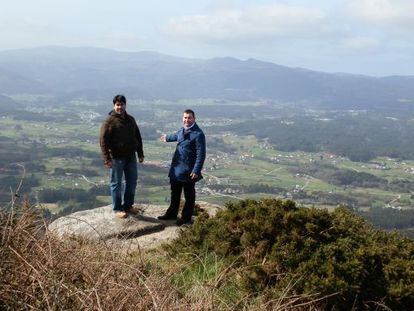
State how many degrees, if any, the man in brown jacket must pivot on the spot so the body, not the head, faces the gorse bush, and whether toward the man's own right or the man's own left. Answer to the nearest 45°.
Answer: approximately 45° to the man's own left

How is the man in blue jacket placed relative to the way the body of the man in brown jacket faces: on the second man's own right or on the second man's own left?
on the second man's own left

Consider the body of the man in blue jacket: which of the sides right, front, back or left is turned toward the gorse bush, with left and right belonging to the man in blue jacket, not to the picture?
left

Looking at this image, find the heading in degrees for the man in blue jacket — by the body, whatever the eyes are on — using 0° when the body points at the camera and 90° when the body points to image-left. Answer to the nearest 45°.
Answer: approximately 45°

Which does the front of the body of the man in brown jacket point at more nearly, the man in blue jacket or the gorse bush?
the gorse bush

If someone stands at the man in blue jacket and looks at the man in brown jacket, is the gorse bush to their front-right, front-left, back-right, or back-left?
back-left

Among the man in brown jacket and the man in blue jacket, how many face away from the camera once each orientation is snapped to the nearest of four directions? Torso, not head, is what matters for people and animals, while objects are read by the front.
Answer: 0

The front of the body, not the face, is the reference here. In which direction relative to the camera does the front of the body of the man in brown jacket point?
toward the camera

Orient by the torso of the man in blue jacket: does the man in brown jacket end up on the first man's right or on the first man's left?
on the first man's right
